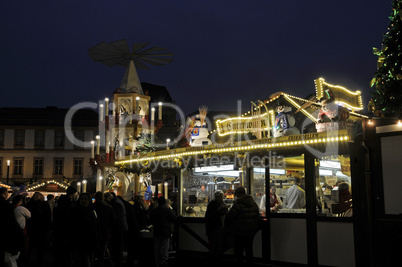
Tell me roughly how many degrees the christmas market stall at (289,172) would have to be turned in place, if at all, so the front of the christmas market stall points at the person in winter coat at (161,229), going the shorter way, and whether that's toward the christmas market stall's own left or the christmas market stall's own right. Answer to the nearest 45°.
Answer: approximately 45° to the christmas market stall's own right

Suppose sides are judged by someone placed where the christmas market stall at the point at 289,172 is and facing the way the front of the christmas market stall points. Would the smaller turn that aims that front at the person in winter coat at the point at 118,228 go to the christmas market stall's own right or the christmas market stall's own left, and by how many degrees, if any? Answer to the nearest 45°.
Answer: approximately 45° to the christmas market stall's own right

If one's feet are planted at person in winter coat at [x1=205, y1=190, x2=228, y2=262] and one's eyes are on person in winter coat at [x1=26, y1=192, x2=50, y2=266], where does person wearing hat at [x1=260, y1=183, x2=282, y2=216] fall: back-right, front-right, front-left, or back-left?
back-right

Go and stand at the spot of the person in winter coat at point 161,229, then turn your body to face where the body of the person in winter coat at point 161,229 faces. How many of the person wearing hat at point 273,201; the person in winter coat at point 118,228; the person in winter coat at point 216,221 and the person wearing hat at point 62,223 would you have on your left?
2

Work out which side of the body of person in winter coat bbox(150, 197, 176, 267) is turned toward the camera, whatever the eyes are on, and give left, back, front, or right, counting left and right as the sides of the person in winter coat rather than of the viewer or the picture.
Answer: back

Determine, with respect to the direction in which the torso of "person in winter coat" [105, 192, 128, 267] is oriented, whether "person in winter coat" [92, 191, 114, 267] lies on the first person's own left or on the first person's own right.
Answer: on the first person's own left
